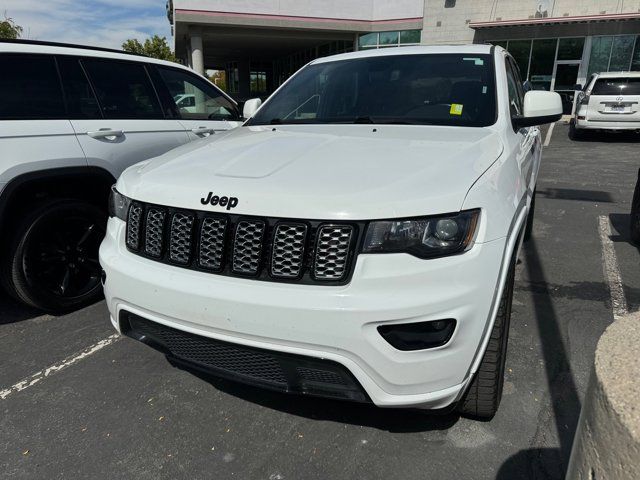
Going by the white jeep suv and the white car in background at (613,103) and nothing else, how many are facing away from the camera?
1

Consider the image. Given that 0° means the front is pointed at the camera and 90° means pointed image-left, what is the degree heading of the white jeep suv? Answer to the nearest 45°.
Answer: approximately 45°

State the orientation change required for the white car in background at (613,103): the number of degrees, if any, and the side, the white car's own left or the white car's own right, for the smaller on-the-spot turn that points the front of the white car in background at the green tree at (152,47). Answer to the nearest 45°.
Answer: approximately 45° to the white car's own left

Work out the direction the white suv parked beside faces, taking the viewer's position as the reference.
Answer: facing away from the viewer and to the right of the viewer

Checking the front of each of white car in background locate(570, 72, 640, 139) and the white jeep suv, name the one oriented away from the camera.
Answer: the white car in background

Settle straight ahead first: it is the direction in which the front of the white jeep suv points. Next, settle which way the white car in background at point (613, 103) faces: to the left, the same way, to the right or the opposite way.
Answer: the opposite way

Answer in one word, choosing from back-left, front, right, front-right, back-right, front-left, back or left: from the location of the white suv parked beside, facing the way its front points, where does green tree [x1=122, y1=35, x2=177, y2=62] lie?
front-left

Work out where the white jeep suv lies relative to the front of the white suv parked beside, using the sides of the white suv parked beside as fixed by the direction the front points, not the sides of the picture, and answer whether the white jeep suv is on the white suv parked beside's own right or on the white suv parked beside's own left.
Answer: on the white suv parked beside's own right

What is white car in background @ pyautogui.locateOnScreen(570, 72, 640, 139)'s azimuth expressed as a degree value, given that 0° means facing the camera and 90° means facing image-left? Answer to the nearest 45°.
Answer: approximately 180°

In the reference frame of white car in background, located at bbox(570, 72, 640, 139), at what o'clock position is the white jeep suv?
The white jeep suv is roughly at 6 o'clock from the white car in background.

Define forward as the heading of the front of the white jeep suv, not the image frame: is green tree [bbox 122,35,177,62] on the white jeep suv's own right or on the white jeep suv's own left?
on the white jeep suv's own right

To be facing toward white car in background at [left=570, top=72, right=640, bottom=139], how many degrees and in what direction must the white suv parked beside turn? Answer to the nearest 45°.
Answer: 0° — it already faces it

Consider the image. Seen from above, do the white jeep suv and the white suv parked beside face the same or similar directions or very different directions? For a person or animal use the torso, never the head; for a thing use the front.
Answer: very different directions
